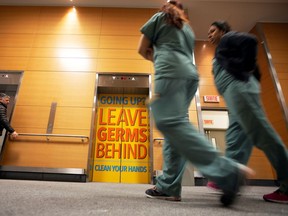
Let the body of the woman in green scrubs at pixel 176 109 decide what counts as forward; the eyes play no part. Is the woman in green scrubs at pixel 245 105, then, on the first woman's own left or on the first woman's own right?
on the first woman's own right

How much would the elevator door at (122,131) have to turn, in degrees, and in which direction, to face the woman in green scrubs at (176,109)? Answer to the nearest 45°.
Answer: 0° — it already faces them
